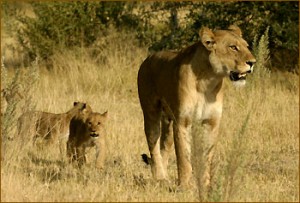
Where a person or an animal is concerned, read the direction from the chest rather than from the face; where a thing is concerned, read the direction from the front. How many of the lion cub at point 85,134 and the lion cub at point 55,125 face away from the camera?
0

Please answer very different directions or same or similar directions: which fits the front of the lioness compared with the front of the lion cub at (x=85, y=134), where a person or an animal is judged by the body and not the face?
same or similar directions

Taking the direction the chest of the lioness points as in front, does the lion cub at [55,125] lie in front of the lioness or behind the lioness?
behind

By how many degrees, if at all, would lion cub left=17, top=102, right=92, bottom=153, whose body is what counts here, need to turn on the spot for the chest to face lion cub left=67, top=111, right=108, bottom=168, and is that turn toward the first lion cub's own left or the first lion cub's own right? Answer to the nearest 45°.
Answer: approximately 45° to the first lion cub's own right

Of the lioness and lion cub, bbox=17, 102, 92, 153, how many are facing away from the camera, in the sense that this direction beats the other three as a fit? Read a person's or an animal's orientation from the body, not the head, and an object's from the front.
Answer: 0

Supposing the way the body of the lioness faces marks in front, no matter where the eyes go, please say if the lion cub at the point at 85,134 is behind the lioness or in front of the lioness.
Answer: behind

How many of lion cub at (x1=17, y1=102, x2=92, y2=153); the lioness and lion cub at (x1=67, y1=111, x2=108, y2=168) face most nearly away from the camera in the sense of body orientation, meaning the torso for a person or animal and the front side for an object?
0

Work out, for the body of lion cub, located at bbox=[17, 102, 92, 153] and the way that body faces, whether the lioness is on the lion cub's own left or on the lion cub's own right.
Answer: on the lion cub's own right

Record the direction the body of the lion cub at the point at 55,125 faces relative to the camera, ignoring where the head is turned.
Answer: to the viewer's right

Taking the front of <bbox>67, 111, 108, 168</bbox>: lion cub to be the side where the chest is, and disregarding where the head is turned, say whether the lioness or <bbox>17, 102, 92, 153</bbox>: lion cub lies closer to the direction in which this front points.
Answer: the lioness

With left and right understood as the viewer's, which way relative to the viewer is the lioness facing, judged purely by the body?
facing the viewer and to the right of the viewer
